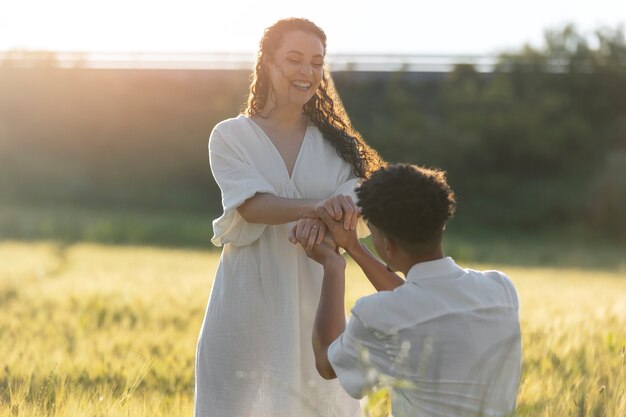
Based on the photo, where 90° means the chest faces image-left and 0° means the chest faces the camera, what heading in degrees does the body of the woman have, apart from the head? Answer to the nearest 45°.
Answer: approximately 315°

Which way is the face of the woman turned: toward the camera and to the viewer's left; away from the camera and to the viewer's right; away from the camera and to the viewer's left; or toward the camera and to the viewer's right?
toward the camera and to the viewer's right

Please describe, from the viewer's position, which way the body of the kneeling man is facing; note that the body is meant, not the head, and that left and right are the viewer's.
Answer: facing away from the viewer and to the left of the viewer

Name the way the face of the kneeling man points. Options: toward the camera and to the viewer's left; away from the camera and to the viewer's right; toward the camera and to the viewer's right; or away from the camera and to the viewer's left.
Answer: away from the camera and to the viewer's left

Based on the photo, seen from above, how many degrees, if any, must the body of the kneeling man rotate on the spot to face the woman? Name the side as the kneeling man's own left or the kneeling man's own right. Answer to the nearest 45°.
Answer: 0° — they already face them

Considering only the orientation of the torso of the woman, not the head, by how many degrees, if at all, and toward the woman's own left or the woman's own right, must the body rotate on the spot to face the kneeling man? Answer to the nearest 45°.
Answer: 0° — they already face them

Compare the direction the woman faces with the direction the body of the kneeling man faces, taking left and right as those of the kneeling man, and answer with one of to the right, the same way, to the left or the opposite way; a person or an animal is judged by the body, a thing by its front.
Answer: the opposite way
